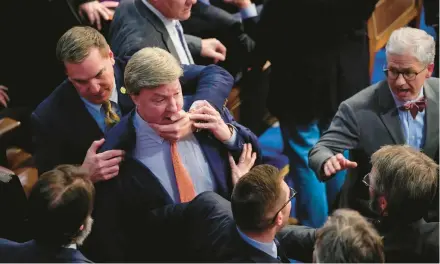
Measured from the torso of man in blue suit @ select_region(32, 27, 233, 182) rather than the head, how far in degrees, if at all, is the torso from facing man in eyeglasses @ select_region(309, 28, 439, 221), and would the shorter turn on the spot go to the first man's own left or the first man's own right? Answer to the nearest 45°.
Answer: approximately 45° to the first man's own left

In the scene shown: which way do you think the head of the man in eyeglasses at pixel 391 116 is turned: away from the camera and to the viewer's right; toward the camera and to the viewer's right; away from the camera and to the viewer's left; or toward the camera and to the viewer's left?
toward the camera and to the viewer's left

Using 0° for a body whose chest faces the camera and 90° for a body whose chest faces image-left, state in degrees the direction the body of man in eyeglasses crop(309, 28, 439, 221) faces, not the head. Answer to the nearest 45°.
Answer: approximately 0°

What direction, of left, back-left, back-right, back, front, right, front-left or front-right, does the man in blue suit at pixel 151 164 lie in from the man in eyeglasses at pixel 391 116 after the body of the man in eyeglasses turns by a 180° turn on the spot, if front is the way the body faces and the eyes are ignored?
back-left

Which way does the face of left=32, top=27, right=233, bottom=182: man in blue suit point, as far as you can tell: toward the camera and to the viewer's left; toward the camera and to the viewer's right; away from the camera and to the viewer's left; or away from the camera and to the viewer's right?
toward the camera and to the viewer's right

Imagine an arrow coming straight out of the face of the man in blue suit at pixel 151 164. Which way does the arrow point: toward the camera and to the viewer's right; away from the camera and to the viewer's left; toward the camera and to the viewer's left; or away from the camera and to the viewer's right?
toward the camera and to the viewer's right

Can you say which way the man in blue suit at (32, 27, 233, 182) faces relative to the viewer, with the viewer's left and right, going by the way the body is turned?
facing the viewer and to the right of the viewer
